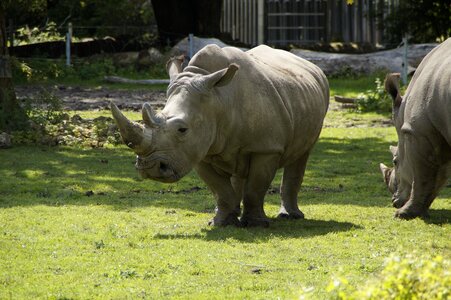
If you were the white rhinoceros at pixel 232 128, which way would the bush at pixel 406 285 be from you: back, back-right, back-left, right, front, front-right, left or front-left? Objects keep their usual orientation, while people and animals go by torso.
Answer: front-left

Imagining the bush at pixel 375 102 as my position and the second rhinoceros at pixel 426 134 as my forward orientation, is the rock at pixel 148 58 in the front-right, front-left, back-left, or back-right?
back-right

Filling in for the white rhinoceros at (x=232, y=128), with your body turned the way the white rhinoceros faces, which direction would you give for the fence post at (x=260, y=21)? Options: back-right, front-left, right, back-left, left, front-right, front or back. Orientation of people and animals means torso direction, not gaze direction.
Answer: back-right

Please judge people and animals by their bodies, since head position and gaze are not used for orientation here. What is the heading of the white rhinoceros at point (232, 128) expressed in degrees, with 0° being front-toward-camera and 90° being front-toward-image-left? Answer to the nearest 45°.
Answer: approximately 45°

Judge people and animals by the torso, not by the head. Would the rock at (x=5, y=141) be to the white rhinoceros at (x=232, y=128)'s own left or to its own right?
on its right

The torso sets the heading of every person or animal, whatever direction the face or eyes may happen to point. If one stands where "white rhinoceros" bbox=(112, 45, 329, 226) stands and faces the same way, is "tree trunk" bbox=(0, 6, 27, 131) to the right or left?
on its right
